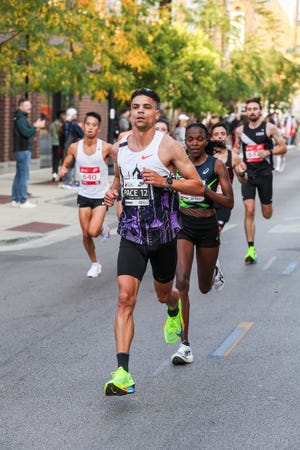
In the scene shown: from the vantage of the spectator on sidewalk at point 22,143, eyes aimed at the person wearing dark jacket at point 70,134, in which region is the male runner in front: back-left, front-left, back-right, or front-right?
back-right

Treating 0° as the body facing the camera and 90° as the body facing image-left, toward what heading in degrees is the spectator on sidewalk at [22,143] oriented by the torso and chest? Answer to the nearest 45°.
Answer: approximately 270°

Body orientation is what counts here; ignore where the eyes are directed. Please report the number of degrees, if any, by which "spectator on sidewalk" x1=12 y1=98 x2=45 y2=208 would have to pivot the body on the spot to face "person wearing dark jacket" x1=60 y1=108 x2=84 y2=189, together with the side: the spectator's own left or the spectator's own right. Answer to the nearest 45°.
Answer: approximately 90° to the spectator's own left

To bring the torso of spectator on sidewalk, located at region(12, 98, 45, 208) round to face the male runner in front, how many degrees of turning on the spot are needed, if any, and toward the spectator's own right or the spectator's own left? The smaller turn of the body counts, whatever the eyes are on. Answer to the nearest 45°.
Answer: approximately 90° to the spectator's own right
